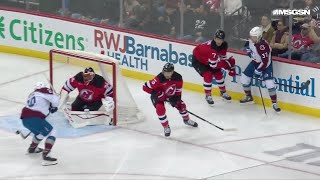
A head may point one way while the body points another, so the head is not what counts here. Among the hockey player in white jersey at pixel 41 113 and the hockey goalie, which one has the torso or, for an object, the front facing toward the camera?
the hockey goalie

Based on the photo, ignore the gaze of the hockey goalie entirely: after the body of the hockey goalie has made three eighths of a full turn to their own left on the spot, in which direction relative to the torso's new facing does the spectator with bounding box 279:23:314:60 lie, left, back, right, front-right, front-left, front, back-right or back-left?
front-right

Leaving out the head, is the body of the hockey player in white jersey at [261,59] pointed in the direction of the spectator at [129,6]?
no

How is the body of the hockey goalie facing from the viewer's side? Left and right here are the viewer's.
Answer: facing the viewer

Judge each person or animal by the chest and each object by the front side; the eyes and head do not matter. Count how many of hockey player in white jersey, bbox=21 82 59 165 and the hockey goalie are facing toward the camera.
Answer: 1

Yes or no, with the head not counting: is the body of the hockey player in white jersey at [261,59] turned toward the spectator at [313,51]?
no

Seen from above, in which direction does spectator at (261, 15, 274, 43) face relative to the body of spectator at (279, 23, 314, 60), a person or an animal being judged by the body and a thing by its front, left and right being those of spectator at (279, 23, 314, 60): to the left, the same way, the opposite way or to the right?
the same way

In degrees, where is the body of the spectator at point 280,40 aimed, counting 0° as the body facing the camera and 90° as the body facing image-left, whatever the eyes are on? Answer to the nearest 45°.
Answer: approximately 45°

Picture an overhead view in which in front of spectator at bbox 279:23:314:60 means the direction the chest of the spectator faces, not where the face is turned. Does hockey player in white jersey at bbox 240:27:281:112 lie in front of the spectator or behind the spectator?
in front

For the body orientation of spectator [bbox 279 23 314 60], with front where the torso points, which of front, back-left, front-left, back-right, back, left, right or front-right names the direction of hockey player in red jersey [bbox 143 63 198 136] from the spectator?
front
